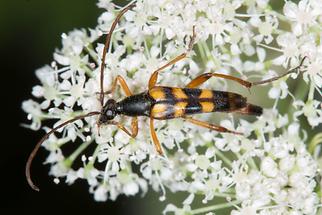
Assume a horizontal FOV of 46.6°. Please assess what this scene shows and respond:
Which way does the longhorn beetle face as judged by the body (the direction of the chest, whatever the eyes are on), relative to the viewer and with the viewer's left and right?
facing to the left of the viewer
